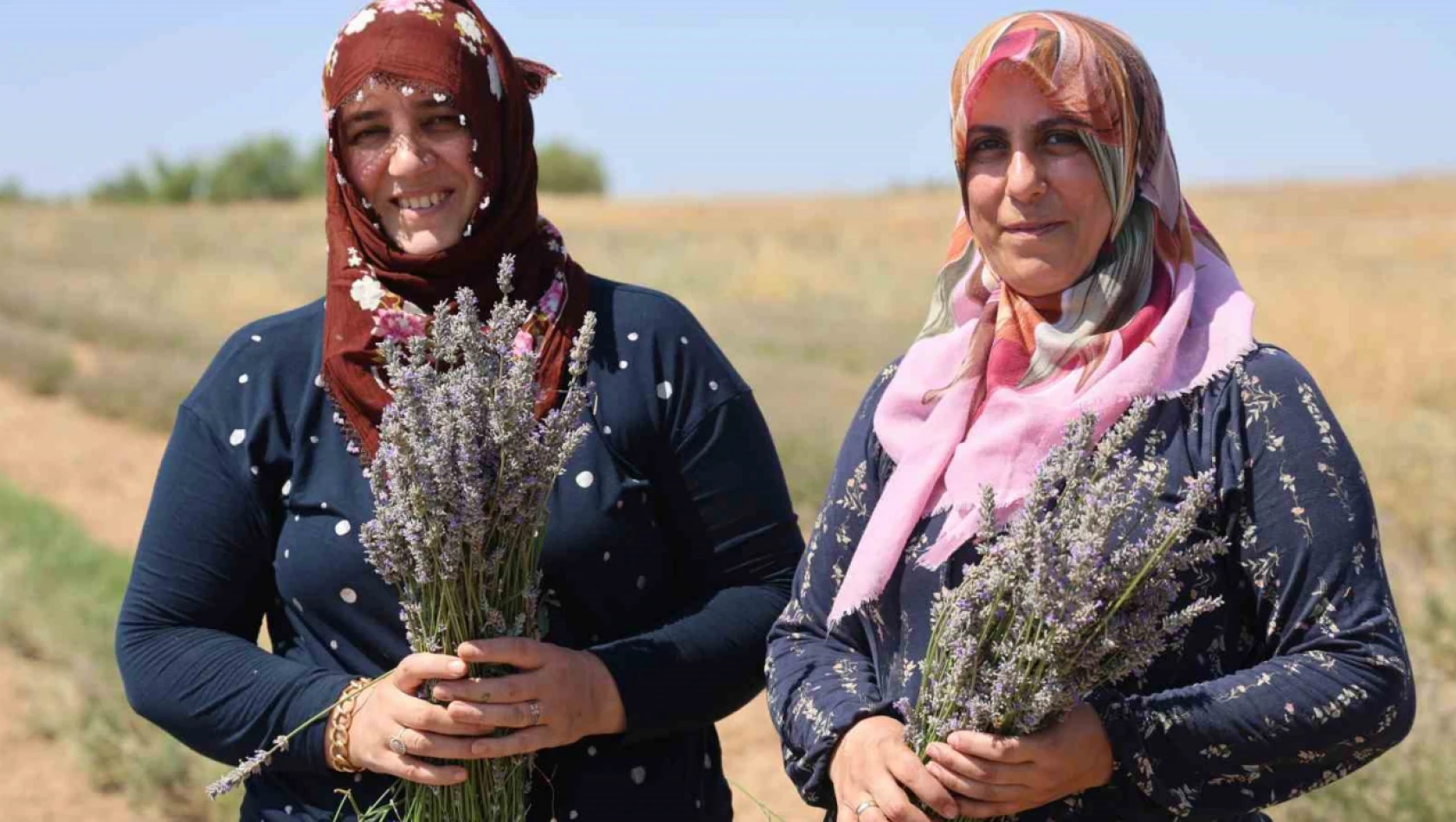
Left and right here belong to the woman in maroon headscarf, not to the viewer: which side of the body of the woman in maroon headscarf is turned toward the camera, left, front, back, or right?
front

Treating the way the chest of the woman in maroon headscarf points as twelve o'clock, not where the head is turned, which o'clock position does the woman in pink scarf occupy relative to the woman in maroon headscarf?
The woman in pink scarf is roughly at 10 o'clock from the woman in maroon headscarf.
